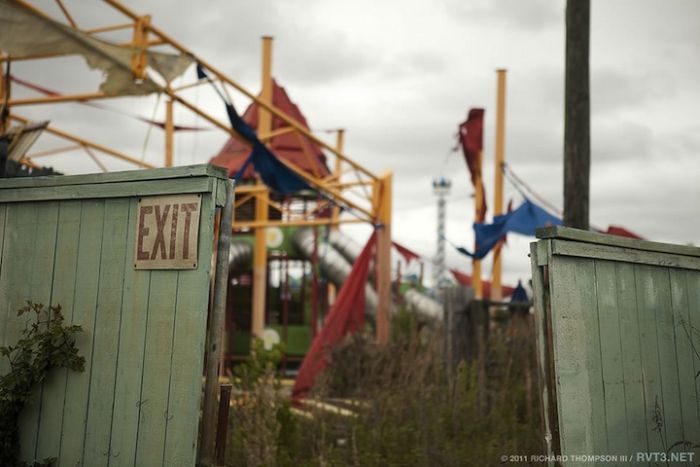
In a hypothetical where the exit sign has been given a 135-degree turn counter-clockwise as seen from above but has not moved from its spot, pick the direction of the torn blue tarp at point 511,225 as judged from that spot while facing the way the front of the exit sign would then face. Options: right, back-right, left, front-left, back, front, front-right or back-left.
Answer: front

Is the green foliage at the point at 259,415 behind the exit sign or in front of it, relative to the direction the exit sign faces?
behind

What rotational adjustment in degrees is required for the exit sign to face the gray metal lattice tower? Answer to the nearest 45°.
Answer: approximately 135° to its left

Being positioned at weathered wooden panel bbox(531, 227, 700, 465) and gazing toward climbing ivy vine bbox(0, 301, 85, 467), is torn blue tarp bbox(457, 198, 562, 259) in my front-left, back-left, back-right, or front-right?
back-right

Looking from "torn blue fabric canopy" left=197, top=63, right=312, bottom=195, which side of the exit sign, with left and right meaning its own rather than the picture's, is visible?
back

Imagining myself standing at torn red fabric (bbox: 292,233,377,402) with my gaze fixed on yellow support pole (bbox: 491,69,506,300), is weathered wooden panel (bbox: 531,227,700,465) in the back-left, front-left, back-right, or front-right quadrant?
back-right

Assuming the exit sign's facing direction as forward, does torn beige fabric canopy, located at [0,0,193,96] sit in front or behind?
behind

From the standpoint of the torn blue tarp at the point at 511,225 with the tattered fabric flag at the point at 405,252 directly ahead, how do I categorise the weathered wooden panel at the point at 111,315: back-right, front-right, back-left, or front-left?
back-left

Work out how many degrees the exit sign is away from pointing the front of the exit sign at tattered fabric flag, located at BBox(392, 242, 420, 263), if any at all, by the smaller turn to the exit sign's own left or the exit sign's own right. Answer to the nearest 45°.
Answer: approximately 135° to the exit sign's own left

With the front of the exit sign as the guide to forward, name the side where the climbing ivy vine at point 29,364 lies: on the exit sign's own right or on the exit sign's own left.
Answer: on the exit sign's own right

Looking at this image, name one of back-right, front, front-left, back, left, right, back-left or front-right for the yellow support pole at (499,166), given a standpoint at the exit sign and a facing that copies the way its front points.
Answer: back-left

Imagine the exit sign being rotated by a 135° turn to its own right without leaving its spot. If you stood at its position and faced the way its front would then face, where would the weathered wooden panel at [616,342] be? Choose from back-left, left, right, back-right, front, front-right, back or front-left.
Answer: back-right

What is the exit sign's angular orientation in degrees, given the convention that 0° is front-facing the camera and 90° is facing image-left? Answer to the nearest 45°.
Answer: approximately 0°
